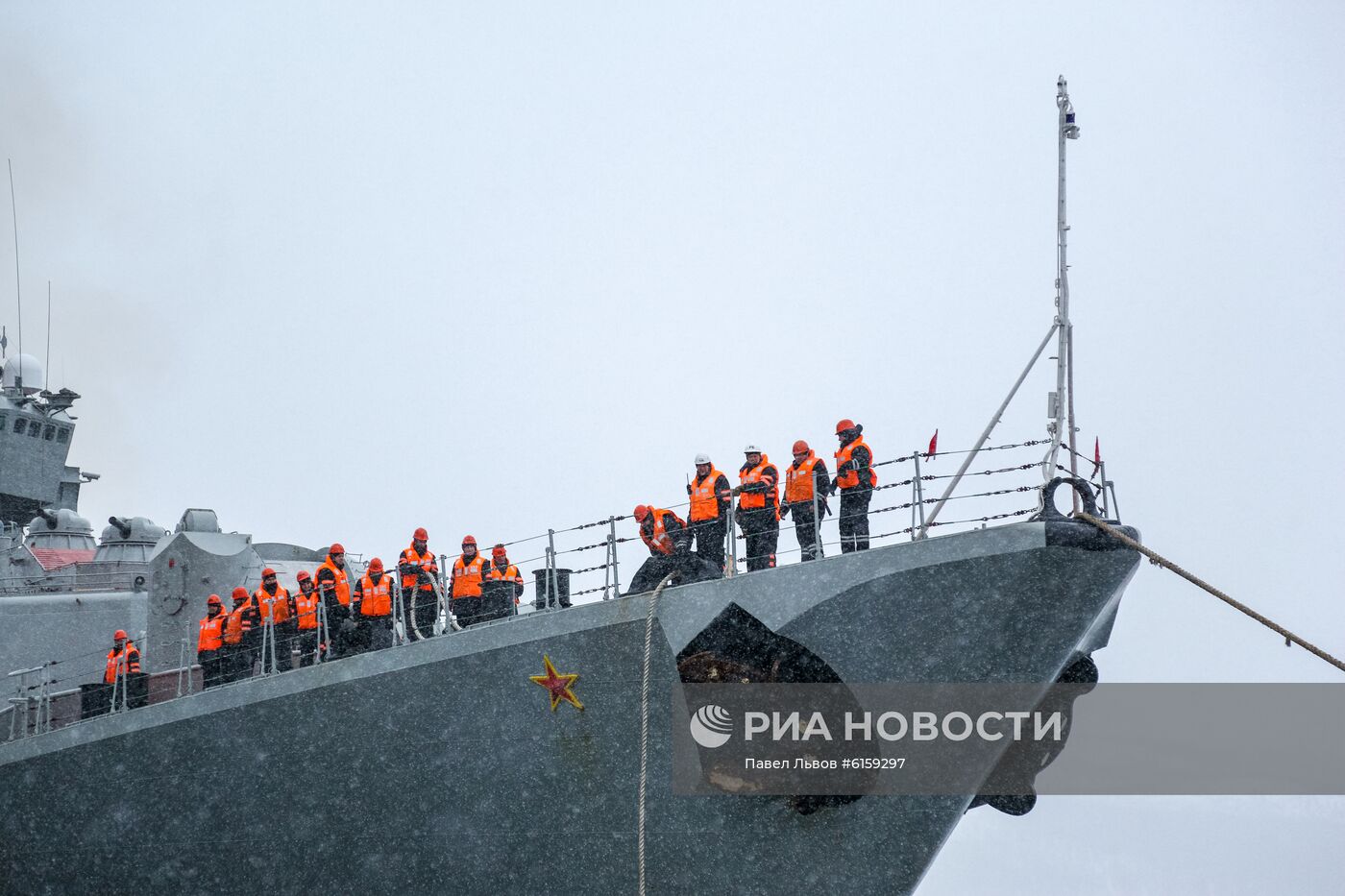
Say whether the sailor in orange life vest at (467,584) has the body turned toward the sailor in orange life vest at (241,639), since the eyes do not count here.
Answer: no

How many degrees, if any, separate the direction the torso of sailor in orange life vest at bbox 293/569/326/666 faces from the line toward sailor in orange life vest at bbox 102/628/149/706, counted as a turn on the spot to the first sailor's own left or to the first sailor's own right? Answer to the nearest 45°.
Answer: approximately 135° to the first sailor's own right

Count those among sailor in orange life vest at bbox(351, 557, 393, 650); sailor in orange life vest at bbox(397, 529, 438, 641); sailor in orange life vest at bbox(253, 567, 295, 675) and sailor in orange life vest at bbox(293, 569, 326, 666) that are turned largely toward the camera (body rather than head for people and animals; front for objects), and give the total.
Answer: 4

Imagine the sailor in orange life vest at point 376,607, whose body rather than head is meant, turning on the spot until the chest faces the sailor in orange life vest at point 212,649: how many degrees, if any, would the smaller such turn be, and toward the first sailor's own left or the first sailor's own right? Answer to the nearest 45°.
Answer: approximately 135° to the first sailor's own right

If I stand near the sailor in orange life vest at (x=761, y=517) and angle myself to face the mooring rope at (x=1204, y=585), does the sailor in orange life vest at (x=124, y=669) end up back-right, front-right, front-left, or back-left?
back-right

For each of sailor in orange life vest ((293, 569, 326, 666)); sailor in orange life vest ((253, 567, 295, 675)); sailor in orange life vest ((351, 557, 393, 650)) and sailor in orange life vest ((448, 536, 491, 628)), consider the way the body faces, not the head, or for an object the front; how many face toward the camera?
4

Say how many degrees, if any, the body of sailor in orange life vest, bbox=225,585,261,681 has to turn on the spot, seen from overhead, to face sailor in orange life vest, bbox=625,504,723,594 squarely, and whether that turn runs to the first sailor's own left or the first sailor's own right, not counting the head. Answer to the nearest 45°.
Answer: approximately 90° to the first sailor's own left

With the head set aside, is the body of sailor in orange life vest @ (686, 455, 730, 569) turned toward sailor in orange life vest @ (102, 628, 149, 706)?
no

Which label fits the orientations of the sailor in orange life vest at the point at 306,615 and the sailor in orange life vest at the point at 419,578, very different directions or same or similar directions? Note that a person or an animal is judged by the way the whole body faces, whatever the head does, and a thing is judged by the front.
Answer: same or similar directions

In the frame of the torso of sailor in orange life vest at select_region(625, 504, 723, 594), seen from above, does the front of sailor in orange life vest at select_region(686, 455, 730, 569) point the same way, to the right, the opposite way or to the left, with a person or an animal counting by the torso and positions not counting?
the same way

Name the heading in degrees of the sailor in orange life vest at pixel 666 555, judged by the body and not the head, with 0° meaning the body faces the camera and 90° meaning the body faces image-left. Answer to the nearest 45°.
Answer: approximately 45°

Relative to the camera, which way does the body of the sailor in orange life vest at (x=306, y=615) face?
toward the camera

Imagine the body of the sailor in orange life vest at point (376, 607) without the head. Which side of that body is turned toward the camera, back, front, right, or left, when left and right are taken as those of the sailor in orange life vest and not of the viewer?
front

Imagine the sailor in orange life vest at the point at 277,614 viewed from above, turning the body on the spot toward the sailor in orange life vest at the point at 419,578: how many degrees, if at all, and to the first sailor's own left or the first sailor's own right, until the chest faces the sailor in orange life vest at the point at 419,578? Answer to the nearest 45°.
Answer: approximately 45° to the first sailor's own left

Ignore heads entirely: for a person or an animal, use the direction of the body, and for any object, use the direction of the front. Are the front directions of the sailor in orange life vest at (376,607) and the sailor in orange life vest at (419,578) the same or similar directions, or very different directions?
same or similar directions

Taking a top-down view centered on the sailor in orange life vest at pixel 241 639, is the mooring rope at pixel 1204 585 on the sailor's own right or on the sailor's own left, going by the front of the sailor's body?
on the sailor's own left

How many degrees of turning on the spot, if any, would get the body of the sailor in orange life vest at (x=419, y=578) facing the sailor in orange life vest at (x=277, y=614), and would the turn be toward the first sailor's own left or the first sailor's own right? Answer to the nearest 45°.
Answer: approximately 135° to the first sailor's own right

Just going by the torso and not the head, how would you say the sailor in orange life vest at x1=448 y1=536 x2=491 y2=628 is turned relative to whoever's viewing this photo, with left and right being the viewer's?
facing the viewer

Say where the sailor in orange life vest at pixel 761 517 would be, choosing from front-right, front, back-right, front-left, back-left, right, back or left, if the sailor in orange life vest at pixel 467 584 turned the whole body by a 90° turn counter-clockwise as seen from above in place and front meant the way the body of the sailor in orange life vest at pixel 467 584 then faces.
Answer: front-right

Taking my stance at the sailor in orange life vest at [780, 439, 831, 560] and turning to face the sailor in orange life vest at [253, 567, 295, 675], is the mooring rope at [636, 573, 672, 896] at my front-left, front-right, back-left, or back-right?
front-left

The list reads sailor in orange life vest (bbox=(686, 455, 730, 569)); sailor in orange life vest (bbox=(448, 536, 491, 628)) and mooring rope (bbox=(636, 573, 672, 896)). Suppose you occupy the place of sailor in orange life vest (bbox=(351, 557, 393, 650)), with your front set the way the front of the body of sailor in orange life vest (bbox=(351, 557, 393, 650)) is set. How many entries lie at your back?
0

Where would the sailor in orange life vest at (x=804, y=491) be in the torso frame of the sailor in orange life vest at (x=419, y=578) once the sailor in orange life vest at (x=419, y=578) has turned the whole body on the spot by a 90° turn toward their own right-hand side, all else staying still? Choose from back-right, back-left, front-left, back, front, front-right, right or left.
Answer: back-left

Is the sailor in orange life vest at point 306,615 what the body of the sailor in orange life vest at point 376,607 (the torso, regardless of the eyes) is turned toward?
no
